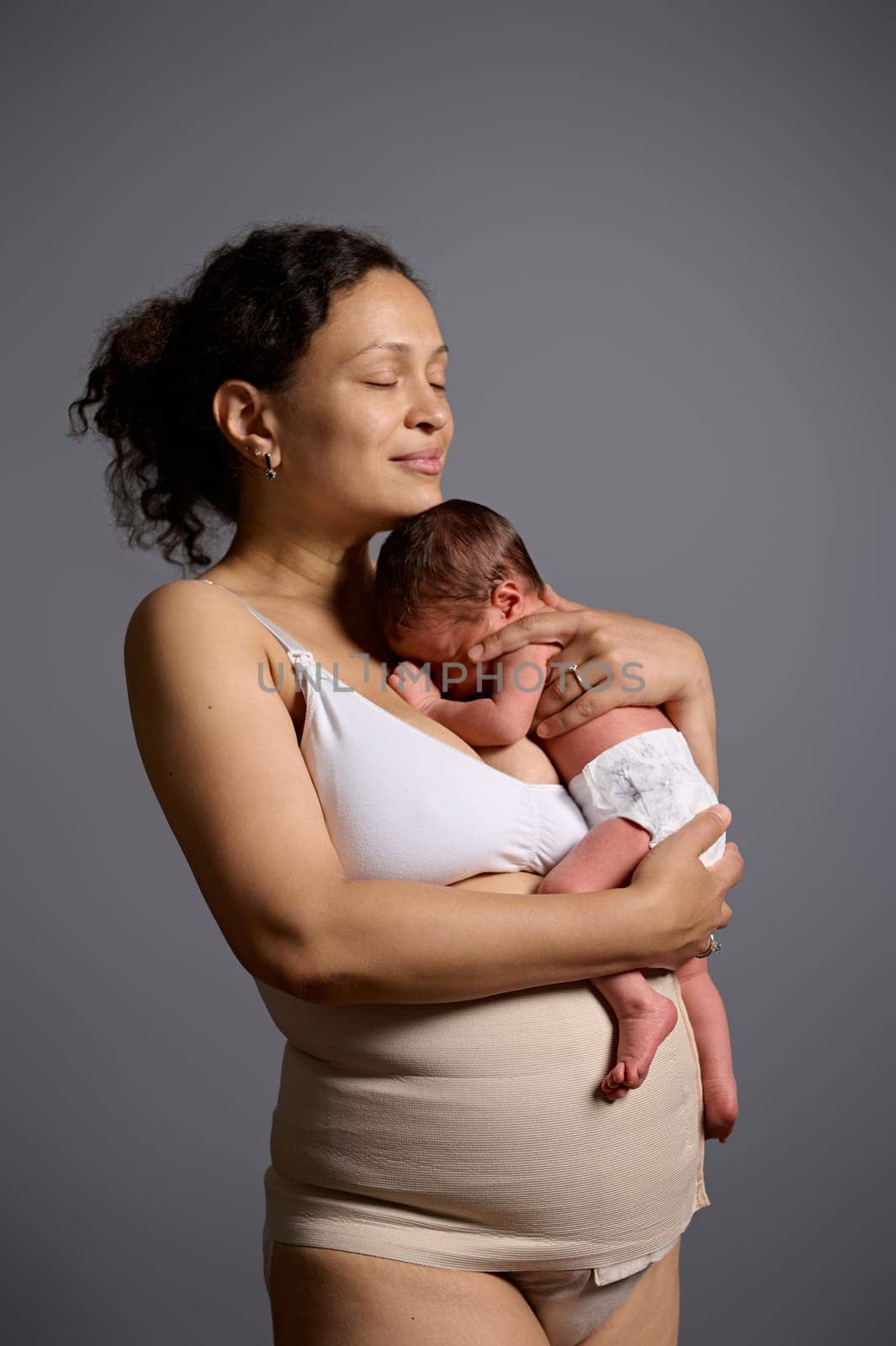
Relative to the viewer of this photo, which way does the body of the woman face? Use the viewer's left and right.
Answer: facing the viewer and to the right of the viewer

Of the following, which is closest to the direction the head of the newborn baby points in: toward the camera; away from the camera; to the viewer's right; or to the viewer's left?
to the viewer's left

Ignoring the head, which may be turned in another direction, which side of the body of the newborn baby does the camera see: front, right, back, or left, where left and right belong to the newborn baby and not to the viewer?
left
